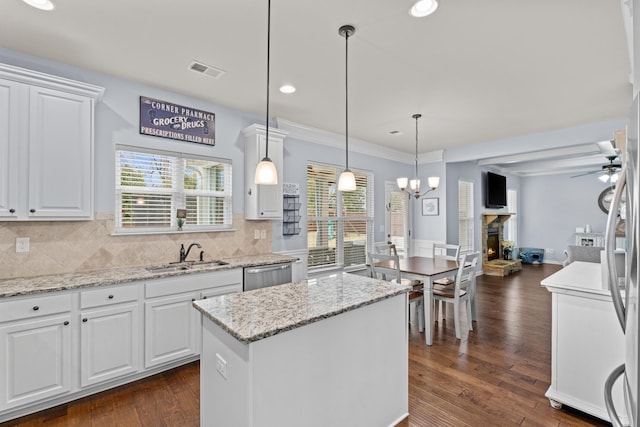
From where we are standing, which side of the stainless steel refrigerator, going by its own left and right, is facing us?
left

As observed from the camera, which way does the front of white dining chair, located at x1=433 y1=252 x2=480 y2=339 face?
facing away from the viewer and to the left of the viewer

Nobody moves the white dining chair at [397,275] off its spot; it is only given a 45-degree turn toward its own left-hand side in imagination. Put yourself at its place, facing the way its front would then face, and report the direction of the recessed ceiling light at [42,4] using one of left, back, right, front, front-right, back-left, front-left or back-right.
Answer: back-left

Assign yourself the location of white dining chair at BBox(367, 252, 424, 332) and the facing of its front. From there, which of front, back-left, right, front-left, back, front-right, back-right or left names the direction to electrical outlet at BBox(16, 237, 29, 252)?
back

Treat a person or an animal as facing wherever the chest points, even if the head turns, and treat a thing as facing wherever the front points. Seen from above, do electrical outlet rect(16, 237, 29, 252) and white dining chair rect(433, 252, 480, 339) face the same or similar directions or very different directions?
very different directions

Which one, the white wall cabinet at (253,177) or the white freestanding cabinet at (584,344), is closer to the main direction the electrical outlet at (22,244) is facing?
the white freestanding cabinet

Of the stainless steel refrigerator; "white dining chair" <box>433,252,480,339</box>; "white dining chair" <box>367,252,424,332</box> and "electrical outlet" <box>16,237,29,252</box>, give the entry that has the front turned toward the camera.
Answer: the electrical outlet

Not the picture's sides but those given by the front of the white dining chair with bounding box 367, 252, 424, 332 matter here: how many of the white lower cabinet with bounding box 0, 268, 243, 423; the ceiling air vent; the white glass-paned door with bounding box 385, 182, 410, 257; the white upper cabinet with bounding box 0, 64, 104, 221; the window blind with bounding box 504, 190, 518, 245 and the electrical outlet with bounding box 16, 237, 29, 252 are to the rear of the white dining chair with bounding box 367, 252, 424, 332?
4

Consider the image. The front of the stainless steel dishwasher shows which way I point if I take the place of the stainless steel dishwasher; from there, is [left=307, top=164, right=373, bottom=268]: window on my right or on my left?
on my left

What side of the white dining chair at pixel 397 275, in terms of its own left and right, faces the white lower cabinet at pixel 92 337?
back

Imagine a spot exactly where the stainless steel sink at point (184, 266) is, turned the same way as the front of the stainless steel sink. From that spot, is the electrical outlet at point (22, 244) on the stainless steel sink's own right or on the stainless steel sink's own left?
on the stainless steel sink's own right
